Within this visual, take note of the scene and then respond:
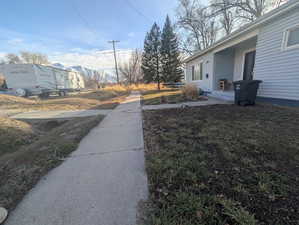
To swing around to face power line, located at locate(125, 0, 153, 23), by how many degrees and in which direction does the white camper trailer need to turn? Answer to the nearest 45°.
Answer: approximately 90° to its left

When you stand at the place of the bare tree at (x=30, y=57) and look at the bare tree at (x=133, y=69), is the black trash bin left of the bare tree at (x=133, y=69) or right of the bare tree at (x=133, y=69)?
right

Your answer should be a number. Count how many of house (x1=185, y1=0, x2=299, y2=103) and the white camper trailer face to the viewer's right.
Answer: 0

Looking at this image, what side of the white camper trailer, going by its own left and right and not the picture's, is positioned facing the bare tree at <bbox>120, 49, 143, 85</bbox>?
back

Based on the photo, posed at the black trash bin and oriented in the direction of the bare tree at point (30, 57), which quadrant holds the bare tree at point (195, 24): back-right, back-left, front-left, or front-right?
front-right

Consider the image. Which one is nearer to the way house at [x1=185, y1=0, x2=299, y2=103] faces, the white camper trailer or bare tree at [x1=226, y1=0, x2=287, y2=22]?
the white camper trailer
